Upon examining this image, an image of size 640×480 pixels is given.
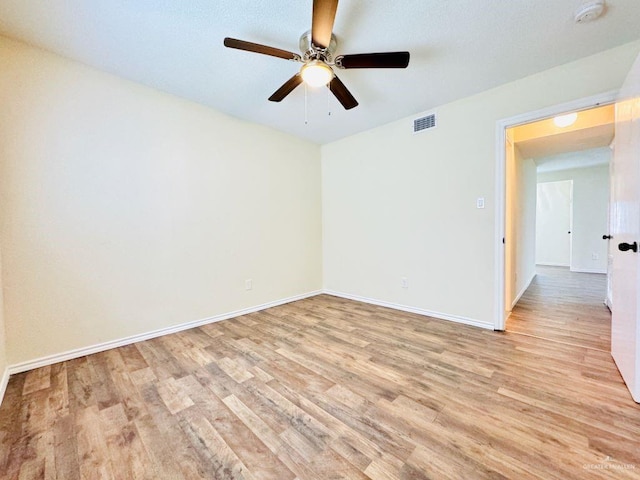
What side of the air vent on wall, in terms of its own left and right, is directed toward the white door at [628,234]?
left

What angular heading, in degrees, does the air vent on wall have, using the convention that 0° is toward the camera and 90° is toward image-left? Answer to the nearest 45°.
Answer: approximately 45°

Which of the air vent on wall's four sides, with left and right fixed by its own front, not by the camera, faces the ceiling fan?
front

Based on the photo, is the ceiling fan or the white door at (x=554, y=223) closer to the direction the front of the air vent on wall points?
the ceiling fan

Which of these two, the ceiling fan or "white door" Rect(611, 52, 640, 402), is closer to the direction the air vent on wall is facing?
the ceiling fan

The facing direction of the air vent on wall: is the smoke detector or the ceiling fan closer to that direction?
the ceiling fan

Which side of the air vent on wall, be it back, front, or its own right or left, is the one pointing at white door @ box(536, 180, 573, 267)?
back
